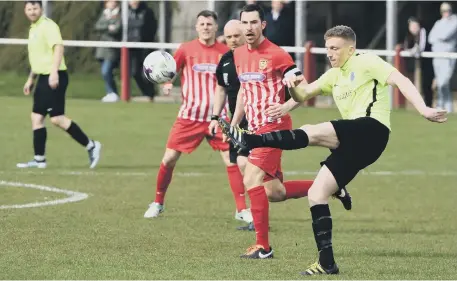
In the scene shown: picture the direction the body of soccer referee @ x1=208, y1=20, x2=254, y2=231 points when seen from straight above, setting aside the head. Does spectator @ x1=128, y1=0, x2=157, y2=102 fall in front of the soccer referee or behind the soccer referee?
behind

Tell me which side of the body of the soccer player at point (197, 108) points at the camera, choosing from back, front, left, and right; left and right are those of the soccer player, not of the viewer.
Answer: front

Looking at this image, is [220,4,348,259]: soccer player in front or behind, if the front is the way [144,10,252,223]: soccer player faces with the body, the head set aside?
in front

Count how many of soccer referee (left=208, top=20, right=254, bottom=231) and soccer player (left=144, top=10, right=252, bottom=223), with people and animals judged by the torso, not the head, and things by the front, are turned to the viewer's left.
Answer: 0

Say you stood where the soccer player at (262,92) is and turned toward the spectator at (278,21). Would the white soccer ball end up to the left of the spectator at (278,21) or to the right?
left

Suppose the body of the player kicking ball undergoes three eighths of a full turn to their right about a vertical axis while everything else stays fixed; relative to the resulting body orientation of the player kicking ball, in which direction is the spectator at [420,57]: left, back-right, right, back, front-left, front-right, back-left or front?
front

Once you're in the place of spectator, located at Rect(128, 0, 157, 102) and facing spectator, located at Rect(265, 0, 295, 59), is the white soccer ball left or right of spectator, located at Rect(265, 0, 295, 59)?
right

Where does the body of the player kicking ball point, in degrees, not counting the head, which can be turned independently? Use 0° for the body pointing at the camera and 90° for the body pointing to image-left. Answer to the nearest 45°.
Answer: approximately 45°

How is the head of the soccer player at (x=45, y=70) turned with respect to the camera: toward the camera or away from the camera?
toward the camera

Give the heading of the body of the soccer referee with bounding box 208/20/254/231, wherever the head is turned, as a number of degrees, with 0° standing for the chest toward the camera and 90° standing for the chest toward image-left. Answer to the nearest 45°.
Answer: approximately 315°

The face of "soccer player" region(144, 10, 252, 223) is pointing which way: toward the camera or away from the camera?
toward the camera

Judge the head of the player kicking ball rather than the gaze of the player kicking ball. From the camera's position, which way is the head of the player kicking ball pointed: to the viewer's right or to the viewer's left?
to the viewer's left
